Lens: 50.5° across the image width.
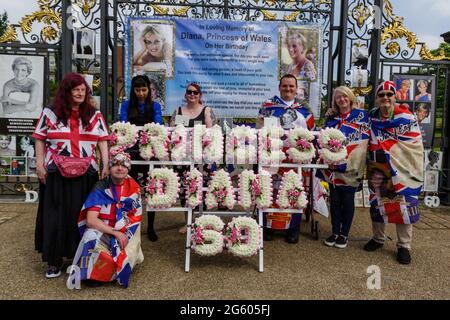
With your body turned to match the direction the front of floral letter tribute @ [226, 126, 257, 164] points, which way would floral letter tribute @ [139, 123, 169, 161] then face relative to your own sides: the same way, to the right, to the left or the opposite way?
the same way

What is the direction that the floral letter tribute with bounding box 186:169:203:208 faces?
toward the camera

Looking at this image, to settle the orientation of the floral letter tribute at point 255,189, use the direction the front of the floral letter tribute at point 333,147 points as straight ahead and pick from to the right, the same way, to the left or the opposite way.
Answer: the same way

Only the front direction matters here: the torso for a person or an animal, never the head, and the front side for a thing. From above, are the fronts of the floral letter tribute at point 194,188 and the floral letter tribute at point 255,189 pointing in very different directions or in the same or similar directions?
same or similar directions

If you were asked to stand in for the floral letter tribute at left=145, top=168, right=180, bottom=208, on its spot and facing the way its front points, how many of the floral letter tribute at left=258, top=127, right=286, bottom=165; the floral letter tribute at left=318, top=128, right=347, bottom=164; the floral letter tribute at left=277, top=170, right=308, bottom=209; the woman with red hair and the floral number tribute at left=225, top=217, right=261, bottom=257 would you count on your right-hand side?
1

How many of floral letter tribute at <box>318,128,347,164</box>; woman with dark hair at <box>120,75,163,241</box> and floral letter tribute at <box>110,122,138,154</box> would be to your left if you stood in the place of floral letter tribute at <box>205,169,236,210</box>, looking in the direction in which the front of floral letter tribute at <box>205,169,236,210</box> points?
1

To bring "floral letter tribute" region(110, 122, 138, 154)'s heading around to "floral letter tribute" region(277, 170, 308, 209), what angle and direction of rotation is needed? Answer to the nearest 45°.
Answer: approximately 90° to its left

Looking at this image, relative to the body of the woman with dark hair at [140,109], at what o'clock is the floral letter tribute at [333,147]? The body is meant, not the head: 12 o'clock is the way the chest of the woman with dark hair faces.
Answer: The floral letter tribute is roughly at 10 o'clock from the woman with dark hair.

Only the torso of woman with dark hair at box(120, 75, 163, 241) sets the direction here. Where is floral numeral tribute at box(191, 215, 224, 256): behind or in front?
in front

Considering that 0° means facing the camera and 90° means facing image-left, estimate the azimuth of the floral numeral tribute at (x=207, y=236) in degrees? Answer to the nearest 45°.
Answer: approximately 0°

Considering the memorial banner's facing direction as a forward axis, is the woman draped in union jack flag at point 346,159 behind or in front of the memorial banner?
in front

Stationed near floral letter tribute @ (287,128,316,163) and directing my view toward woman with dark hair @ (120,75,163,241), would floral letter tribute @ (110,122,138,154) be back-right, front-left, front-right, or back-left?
front-left

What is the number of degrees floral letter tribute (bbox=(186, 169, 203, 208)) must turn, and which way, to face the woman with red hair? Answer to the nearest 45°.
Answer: approximately 90° to its right

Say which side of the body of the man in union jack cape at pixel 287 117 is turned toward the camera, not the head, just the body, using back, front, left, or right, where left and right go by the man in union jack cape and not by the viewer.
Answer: front

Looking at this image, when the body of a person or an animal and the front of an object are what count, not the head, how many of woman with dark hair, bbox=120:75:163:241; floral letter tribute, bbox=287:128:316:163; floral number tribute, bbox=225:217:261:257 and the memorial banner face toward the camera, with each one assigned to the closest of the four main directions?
4

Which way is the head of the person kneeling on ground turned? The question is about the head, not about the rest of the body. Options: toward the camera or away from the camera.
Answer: toward the camera

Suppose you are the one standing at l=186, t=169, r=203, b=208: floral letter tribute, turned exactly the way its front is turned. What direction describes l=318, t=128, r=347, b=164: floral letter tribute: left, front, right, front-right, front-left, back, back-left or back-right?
left

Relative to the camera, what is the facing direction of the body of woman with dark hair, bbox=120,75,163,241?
toward the camera

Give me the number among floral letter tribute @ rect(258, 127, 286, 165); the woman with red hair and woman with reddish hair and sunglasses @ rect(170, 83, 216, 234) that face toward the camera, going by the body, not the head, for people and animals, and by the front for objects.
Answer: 3

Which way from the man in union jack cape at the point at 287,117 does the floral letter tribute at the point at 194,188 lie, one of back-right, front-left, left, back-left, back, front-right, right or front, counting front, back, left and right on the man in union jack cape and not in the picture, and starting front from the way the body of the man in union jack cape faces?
front-right

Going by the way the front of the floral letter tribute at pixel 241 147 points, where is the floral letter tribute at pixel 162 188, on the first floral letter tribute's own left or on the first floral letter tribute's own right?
on the first floral letter tribute's own right

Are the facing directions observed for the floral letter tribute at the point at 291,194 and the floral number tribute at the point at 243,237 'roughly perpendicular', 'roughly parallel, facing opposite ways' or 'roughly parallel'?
roughly parallel
